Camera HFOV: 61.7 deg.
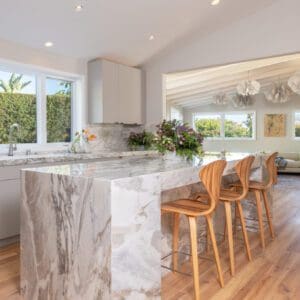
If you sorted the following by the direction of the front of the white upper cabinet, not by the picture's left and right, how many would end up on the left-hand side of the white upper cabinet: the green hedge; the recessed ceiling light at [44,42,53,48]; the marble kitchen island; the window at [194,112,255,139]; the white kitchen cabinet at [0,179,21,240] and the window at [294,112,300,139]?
2

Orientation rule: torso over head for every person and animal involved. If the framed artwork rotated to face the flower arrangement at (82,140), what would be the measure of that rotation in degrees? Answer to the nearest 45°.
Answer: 0° — it already faces it

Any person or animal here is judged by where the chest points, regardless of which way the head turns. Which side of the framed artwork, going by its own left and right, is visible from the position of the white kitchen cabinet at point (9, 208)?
front

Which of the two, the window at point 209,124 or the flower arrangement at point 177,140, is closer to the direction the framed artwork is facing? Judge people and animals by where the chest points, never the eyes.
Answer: the flower arrangement

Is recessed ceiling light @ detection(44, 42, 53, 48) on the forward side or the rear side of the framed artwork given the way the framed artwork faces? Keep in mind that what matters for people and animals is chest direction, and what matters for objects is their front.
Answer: on the forward side

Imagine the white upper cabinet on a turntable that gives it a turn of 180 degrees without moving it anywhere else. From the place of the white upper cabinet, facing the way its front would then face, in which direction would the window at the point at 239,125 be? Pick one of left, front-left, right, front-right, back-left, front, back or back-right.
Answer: right

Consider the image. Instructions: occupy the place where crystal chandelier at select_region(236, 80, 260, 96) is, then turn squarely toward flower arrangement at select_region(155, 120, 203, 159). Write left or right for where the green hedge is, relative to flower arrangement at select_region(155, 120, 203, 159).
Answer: right

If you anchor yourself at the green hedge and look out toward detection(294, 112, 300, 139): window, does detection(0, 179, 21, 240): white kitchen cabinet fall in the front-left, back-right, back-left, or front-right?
back-right

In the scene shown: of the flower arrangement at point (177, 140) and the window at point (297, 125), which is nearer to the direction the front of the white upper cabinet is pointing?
the flower arrangement

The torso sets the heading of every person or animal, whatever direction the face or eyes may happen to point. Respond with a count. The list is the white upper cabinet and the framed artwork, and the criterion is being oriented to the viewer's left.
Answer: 0

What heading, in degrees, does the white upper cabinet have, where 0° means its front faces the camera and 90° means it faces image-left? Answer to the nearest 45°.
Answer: approximately 315°

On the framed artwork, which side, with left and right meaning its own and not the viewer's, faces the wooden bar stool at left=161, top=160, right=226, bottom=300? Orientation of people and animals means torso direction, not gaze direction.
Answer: front

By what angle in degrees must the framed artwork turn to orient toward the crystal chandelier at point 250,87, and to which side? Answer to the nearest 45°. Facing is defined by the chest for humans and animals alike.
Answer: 0° — it already faces it

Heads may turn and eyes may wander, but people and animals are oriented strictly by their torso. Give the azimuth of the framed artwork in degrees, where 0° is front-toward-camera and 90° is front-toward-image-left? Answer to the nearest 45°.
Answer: approximately 0°
